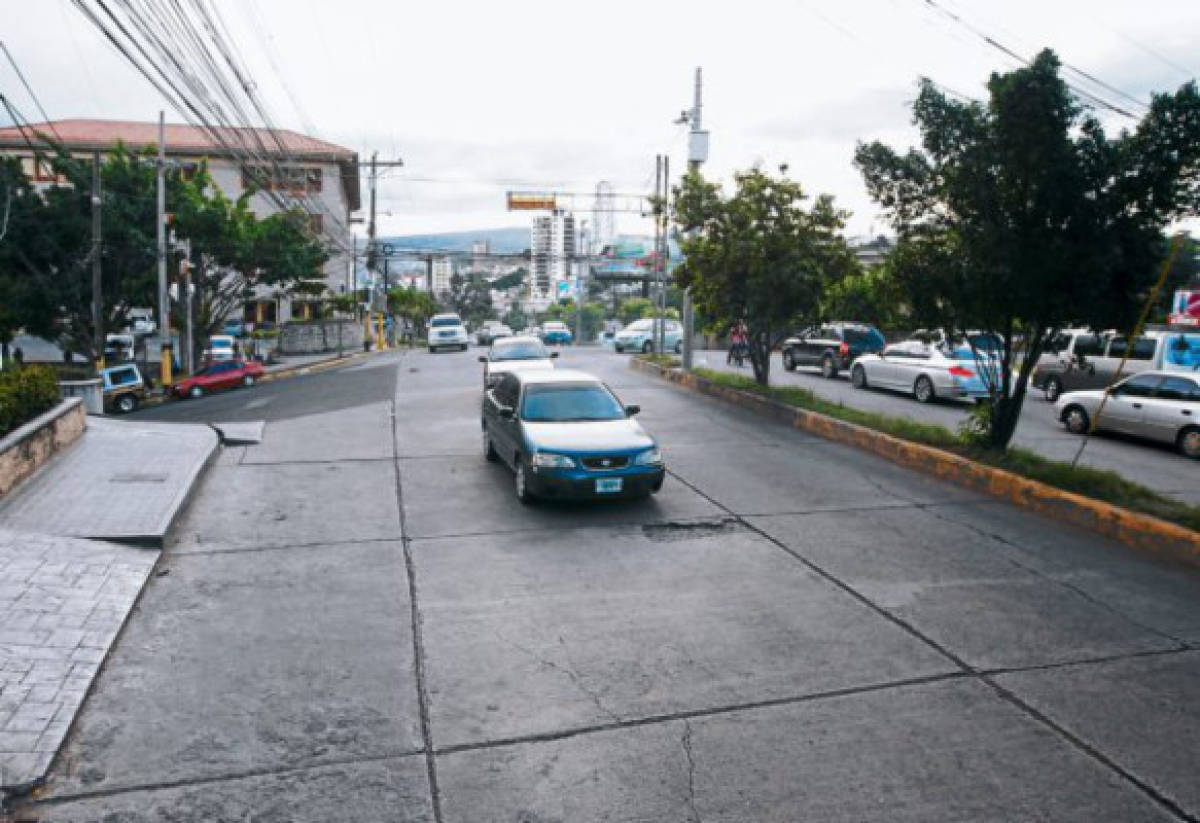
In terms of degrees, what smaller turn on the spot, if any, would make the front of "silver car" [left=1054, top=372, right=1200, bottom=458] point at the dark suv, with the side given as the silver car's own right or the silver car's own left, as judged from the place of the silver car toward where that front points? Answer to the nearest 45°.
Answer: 0° — it already faces it

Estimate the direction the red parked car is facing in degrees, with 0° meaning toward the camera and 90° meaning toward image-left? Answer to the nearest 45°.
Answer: approximately 45°

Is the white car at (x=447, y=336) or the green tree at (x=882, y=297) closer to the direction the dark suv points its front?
the white car

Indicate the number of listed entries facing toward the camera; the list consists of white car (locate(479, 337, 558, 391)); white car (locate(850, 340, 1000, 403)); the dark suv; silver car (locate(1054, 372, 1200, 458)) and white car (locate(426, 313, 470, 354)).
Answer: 2

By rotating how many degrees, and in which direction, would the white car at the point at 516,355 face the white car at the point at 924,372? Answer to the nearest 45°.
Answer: approximately 90° to its left

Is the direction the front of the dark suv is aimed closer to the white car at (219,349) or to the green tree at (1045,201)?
the white car

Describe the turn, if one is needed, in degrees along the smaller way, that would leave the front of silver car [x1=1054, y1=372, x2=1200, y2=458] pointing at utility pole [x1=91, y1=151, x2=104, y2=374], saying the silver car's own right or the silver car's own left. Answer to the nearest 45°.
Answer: approximately 45° to the silver car's own left

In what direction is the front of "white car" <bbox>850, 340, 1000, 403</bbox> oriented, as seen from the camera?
facing away from the viewer and to the left of the viewer

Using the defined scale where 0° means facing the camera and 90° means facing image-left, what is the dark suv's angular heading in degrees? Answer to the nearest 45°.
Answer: approximately 135°

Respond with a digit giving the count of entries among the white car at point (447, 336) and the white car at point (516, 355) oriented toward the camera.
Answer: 2

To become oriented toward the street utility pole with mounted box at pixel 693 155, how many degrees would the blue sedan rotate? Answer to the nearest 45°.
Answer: approximately 135° to its left
